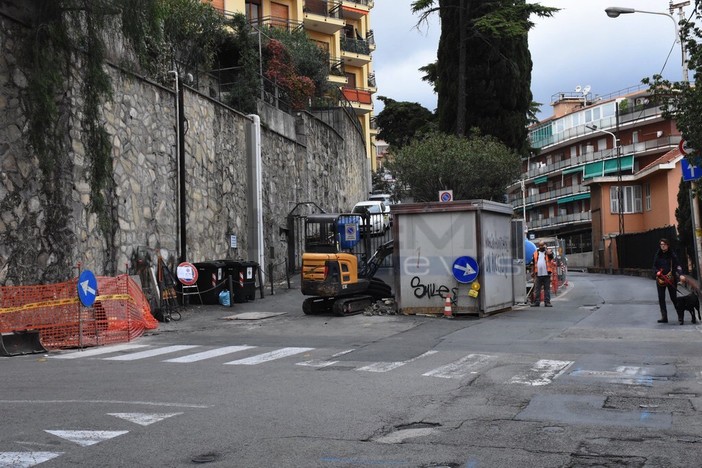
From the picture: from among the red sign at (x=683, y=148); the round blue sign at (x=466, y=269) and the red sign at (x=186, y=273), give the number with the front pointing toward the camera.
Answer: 3

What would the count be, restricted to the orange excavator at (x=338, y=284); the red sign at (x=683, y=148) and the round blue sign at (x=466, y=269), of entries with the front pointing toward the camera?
2

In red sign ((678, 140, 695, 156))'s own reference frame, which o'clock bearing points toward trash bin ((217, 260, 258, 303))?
The trash bin is roughly at 3 o'clock from the red sign.

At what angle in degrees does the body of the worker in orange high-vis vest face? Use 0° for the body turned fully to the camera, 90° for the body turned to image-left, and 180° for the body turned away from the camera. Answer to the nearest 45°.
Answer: approximately 0°

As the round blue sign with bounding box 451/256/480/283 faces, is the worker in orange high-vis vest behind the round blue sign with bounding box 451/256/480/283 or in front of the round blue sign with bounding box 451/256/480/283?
behind

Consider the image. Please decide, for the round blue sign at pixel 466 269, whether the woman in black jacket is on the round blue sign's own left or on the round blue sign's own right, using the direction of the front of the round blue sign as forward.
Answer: on the round blue sign's own left

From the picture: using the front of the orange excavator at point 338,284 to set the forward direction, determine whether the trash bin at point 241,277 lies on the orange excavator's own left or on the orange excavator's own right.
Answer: on the orange excavator's own left

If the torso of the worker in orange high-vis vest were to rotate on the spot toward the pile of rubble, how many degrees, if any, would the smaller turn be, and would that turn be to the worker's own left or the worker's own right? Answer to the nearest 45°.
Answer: approximately 45° to the worker's own right

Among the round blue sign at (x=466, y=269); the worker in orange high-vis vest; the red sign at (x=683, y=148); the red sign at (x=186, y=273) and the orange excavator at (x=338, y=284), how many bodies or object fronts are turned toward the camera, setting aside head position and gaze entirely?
4
